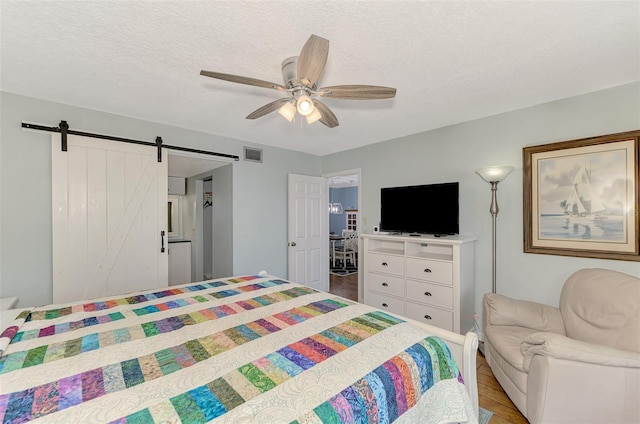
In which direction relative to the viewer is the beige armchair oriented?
to the viewer's left

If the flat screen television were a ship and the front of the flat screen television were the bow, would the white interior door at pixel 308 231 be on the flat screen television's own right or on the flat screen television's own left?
on the flat screen television's own right

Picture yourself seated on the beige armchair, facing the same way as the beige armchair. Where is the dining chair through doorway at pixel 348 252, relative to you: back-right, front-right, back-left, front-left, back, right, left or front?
front-right

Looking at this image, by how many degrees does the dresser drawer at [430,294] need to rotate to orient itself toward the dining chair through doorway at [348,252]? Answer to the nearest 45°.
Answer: approximately 90° to its right

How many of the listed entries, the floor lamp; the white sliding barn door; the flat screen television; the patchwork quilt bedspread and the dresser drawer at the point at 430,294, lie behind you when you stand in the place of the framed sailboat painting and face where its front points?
0

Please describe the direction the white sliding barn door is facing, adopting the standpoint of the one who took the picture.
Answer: facing the viewer and to the right of the viewer

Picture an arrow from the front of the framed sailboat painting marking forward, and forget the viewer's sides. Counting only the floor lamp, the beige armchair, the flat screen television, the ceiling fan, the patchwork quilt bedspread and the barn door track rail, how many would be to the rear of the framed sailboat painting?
0

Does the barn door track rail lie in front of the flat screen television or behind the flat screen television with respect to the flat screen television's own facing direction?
in front

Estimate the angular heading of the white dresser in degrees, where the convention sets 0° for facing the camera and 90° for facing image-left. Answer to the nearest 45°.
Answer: approximately 45°

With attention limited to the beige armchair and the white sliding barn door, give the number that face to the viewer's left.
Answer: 1

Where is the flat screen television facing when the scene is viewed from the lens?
facing the viewer and to the left of the viewer

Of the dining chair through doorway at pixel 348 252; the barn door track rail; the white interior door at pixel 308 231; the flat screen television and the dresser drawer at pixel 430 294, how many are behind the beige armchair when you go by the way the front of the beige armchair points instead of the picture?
0

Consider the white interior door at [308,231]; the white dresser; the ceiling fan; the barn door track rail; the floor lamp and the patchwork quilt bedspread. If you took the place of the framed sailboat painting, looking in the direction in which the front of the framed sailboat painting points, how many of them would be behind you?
0

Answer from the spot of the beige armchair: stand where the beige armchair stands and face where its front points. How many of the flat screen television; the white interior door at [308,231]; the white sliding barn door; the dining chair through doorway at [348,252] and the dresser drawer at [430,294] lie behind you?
0

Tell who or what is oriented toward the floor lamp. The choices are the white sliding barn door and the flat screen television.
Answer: the white sliding barn door

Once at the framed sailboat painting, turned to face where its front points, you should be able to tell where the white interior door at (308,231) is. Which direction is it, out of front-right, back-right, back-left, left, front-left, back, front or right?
front-right

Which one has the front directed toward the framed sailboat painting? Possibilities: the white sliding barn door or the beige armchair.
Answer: the white sliding barn door
